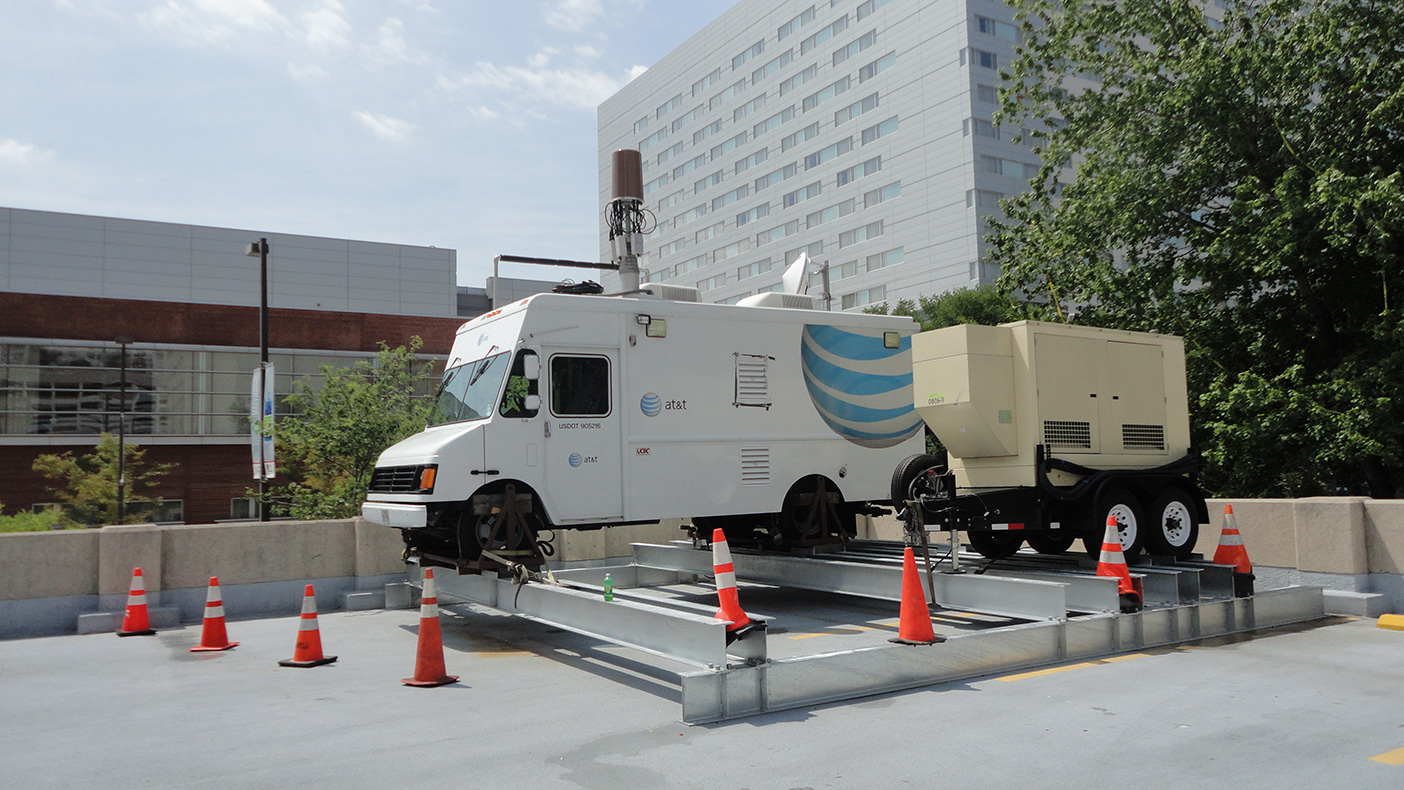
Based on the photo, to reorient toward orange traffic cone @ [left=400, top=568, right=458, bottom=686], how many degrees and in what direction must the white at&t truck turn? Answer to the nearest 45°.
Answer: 0° — it already faces it

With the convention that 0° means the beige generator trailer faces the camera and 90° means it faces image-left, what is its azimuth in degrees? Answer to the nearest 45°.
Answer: approximately 45°

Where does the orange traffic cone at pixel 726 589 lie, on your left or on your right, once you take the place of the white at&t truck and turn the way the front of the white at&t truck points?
on your left

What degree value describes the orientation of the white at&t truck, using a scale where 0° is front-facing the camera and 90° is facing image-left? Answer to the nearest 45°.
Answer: approximately 45°

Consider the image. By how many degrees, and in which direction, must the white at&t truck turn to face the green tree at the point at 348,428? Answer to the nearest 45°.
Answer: approximately 90° to its right

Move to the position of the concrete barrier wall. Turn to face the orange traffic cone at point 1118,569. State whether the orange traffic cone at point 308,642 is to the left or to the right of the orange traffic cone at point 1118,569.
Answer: right
